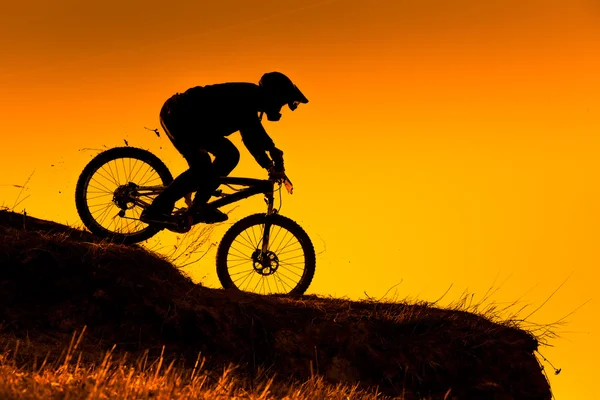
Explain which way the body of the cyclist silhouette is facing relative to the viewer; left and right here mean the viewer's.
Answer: facing to the right of the viewer
